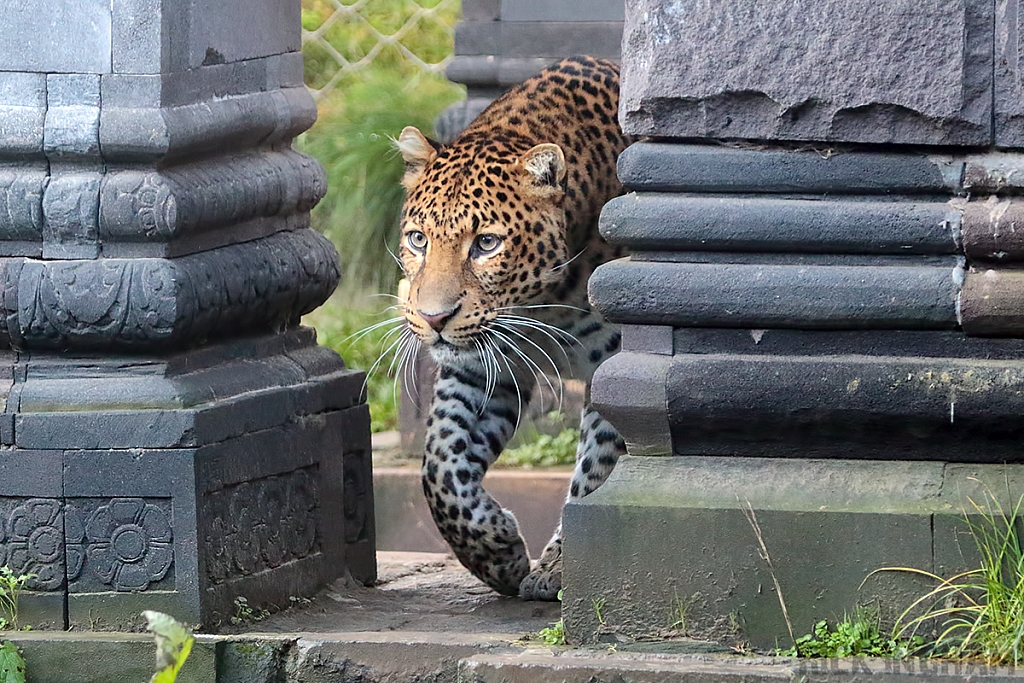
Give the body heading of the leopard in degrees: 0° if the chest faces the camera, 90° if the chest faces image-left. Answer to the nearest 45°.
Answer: approximately 45°

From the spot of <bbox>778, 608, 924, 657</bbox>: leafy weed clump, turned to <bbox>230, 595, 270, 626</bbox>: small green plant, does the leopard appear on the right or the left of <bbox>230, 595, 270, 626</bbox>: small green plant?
right

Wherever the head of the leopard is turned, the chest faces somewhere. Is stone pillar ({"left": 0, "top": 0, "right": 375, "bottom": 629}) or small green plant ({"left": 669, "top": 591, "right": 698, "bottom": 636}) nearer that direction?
the stone pillar

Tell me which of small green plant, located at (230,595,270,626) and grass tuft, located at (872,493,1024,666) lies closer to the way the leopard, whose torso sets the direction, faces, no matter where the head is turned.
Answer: the small green plant

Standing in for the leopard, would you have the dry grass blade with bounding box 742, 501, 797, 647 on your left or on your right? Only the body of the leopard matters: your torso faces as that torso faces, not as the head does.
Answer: on your left

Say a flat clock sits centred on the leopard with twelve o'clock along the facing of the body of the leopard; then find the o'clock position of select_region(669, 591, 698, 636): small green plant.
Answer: The small green plant is roughly at 10 o'clock from the leopard.

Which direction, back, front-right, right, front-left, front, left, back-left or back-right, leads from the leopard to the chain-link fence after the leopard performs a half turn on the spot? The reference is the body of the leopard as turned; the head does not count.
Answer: front-left

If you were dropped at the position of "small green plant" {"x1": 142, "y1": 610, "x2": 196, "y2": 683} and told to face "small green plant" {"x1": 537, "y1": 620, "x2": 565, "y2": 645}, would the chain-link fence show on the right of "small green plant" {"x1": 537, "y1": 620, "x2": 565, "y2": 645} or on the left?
left

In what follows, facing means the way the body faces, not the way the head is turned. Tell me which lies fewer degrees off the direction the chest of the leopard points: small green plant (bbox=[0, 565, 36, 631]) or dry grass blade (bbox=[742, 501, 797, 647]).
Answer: the small green plant

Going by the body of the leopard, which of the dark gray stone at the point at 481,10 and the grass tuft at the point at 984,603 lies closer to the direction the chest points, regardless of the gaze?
the grass tuft
